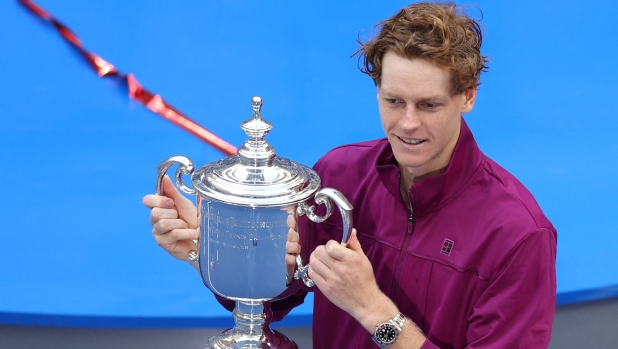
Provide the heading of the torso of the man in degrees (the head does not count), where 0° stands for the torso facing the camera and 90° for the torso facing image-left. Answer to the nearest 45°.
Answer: approximately 45°

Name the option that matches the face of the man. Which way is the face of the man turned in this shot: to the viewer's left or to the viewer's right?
to the viewer's left

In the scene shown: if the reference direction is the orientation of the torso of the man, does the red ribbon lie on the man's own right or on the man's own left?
on the man's own right
